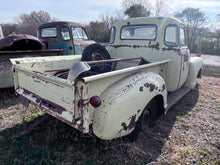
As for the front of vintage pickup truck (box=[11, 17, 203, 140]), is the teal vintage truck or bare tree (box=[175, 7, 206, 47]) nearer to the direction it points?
the bare tree

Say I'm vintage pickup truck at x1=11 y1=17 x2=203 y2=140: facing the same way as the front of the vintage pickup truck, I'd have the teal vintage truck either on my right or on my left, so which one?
on my left

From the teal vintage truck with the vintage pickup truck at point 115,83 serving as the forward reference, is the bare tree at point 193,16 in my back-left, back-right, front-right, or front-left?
back-left

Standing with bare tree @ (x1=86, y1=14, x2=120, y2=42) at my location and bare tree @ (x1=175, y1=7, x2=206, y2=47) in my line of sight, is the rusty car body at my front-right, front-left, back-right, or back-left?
back-right

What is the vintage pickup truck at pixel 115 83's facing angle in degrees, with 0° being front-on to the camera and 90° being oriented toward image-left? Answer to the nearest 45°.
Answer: approximately 225°
